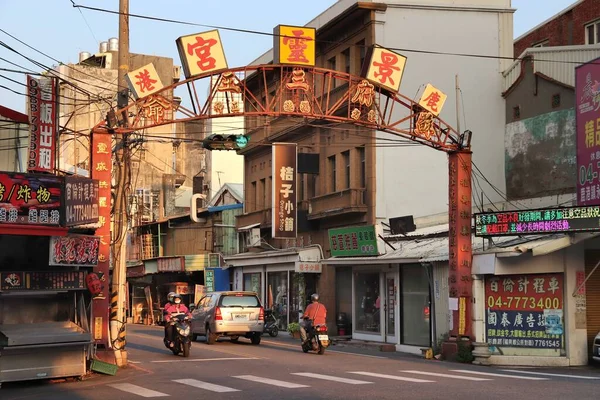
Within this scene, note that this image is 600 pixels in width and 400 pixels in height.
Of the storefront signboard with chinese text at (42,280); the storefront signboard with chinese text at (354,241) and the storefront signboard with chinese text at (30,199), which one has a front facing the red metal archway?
the storefront signboard with chinese text at (354,241)

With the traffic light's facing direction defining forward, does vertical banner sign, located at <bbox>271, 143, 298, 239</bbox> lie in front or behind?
behind

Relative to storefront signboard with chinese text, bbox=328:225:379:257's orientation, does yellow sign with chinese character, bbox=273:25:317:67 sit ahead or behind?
ahead

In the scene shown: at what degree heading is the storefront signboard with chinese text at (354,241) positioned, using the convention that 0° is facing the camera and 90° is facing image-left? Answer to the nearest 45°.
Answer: approximately 0°

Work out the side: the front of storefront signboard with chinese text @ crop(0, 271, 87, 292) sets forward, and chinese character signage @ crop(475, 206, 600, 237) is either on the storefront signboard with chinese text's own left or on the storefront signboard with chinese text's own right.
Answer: on the storefront signboard with chinese text's own left

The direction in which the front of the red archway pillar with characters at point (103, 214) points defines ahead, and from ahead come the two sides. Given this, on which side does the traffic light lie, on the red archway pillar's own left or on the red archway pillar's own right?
on the red archway pillar's own left
